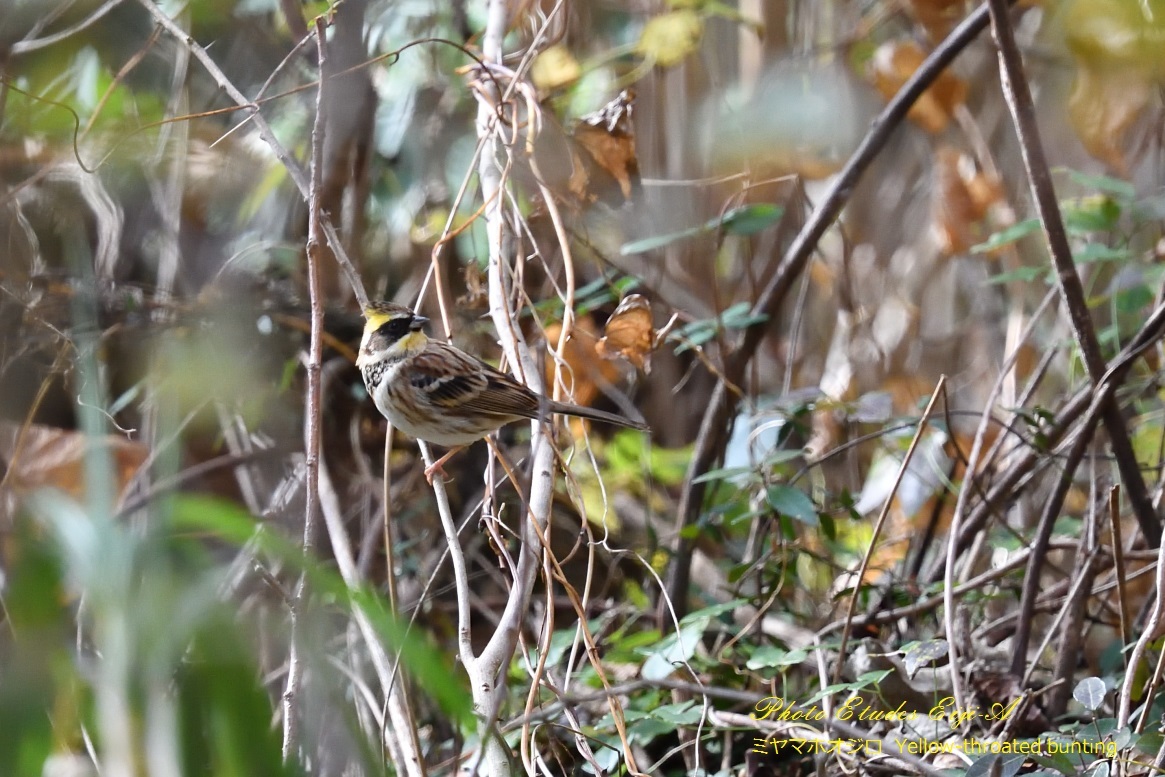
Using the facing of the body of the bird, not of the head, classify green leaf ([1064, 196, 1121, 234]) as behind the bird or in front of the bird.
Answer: behind

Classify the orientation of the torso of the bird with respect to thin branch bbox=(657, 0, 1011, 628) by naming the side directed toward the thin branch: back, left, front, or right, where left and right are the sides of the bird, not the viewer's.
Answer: back

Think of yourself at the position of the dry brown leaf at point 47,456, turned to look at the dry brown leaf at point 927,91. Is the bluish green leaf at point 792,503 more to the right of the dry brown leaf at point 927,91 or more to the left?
right

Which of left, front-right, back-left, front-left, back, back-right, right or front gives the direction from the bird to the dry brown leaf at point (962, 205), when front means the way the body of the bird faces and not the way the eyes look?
back-right

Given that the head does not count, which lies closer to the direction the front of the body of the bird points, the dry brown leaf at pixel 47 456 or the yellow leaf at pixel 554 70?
the dry brown leaf

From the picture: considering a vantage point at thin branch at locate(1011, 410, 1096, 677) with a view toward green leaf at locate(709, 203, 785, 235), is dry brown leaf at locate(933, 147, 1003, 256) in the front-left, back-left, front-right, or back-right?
front-right

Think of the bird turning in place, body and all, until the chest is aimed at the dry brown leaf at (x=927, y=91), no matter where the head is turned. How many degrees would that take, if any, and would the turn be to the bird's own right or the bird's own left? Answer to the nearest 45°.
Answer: approximately 135° to the bird's own right

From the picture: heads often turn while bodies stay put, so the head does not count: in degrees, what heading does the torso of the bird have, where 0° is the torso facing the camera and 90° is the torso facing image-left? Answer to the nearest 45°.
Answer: approximately 90°

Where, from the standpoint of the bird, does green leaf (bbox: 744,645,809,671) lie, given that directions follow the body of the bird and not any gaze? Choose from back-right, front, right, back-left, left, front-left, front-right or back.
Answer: back-left
